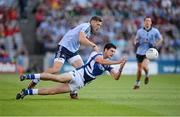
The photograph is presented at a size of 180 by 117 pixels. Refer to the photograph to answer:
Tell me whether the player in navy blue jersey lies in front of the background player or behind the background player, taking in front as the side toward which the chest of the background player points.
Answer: in front

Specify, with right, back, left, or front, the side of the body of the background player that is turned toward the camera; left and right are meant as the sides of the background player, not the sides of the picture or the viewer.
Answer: front
